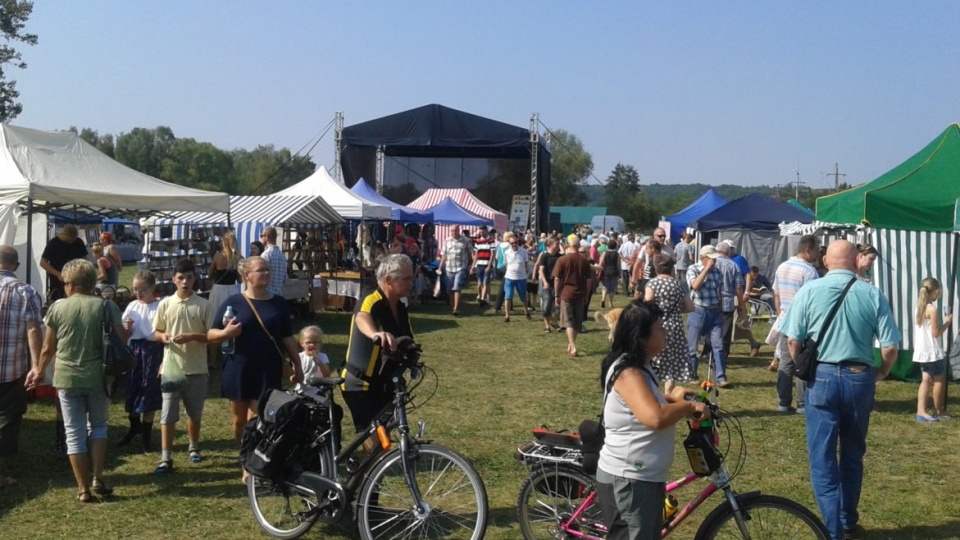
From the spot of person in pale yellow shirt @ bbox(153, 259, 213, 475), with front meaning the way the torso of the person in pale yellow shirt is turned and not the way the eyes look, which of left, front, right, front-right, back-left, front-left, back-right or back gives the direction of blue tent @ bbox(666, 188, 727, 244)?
back-left

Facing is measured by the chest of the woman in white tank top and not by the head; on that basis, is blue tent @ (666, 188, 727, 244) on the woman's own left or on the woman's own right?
on the woman's own left

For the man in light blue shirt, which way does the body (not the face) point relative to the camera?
away from the camera

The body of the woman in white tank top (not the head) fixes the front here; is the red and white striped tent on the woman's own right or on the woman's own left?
on the woman's own left

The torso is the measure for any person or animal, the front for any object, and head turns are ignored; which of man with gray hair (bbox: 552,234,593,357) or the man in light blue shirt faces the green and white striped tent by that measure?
the man in light blue shirt

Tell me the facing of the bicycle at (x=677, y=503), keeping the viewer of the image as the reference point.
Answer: facing to the right of the viewer

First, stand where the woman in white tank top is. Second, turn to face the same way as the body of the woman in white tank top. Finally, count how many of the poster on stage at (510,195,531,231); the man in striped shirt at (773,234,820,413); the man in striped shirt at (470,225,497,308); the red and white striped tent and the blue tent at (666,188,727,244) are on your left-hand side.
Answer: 5

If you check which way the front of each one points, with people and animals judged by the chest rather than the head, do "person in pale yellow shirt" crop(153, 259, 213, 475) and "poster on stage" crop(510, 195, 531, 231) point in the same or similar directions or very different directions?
same or similar directions

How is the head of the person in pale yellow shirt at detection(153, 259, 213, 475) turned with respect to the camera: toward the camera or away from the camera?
toward the camera

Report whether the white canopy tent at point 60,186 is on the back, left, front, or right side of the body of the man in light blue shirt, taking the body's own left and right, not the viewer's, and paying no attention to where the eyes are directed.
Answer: left

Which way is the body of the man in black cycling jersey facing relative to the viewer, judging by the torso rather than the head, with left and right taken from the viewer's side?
facing to the right of the viewer

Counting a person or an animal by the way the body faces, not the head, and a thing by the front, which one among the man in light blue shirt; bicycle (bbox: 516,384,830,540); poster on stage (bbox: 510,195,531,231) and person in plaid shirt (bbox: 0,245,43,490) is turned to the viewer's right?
the bicycle

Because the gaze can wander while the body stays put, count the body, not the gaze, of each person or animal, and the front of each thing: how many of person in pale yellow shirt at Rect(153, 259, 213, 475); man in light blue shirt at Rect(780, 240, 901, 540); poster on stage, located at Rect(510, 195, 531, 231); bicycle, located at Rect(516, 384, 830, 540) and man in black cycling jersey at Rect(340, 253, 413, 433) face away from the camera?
1

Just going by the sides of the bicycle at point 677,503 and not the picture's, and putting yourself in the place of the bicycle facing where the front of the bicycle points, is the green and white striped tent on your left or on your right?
on your left

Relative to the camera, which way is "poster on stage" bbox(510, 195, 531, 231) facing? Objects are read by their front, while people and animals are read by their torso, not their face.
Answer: toward the camera

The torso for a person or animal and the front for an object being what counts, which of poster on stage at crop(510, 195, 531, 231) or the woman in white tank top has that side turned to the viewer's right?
the woman in white tank top
